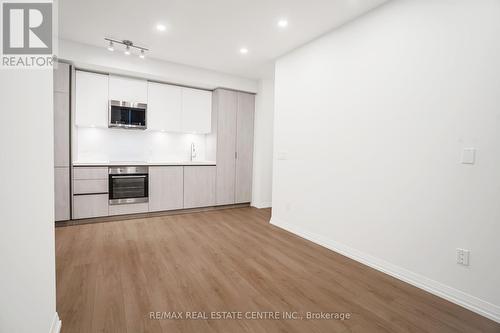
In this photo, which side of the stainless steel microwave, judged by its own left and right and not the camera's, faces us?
front

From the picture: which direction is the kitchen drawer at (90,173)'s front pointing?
toward the camera

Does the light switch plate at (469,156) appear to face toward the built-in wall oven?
no

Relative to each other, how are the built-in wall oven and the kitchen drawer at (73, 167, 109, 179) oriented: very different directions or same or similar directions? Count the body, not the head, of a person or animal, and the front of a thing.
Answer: same or similar directions

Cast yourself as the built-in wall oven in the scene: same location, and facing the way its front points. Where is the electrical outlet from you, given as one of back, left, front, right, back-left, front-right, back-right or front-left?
front-left

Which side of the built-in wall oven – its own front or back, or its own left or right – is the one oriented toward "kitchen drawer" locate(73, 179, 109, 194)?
right

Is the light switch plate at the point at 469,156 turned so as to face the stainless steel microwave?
no

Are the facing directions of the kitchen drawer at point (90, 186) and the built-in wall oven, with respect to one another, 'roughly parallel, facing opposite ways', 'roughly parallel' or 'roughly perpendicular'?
roughly parallel

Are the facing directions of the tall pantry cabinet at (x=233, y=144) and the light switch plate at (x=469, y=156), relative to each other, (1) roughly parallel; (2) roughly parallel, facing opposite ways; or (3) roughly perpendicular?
roughly perpendicular

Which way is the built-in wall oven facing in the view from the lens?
facing the viewer

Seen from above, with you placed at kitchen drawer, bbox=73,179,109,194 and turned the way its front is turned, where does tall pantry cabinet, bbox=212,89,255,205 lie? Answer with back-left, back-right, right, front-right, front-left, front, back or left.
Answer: left

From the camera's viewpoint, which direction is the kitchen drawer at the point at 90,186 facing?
toward the camera

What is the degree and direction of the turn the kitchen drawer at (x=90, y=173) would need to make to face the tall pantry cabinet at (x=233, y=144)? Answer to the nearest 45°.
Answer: approximately 90° to its left
